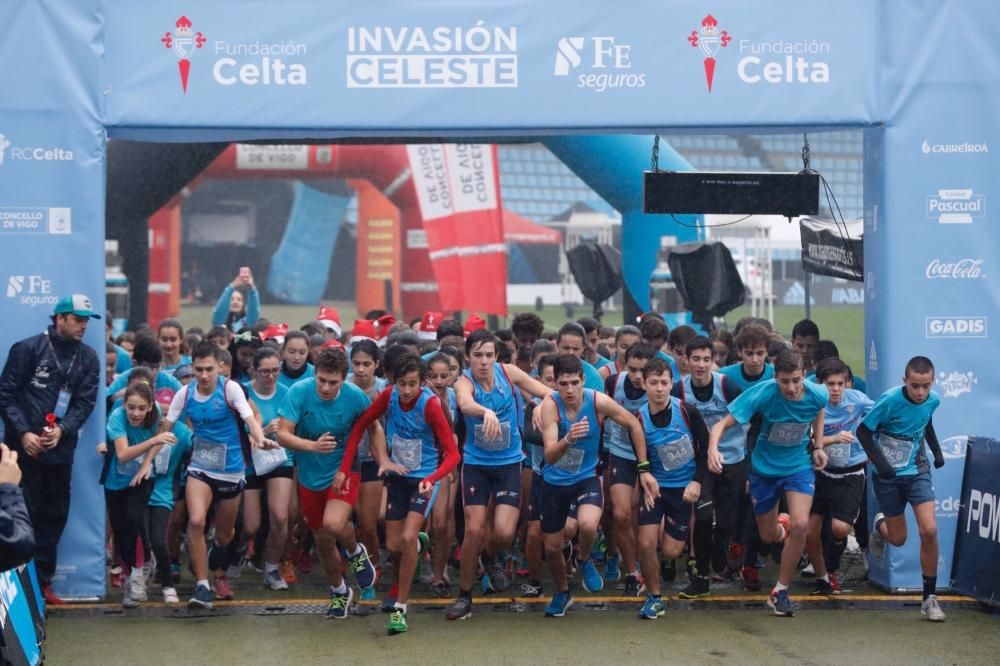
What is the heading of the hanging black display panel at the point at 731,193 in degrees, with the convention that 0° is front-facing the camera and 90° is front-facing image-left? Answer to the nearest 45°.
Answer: approximately 0°

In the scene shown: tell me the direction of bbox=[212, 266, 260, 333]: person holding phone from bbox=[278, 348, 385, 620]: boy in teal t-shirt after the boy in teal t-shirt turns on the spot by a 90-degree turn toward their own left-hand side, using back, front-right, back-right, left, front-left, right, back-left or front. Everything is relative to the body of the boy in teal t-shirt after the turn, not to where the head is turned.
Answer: left

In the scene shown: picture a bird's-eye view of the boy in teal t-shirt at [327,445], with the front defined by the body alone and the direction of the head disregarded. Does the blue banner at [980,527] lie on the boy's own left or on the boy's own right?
on the boy's own left

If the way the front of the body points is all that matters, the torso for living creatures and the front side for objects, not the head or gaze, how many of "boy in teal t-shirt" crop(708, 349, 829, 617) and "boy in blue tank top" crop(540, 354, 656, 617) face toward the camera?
2

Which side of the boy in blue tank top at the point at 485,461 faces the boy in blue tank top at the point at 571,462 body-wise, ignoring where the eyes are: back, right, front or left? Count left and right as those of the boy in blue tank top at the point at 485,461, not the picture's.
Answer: left
